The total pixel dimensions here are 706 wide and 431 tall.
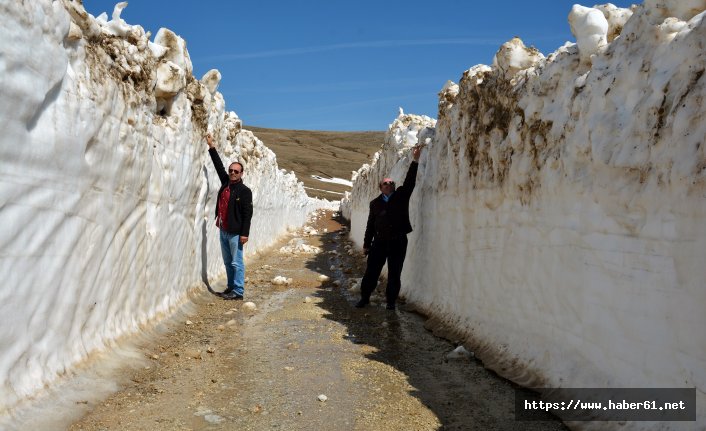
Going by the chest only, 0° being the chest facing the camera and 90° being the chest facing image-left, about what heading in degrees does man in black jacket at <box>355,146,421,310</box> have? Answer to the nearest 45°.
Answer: approximately 0°

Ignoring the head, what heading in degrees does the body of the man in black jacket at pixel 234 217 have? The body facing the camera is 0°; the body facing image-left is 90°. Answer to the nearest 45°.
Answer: approximately 45°

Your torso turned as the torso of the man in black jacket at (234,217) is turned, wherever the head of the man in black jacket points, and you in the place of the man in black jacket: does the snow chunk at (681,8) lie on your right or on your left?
on your left

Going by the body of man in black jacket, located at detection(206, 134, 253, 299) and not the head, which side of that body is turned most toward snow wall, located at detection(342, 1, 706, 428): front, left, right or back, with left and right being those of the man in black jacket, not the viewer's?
left

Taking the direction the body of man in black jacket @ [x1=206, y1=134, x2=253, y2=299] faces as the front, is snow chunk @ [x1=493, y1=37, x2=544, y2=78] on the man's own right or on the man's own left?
on the man's own left

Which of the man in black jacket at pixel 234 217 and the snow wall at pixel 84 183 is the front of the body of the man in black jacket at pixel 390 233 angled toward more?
the snow wall

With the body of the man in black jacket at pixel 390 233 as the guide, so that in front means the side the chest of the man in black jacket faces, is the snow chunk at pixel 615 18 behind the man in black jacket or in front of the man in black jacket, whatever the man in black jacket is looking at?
in front

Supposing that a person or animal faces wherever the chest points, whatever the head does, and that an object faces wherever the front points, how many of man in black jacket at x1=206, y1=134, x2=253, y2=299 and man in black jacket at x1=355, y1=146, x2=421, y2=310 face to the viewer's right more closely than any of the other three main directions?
0

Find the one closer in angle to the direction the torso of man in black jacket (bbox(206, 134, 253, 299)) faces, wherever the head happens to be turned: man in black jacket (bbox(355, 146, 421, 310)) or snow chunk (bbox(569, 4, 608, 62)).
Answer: the snow chunk
